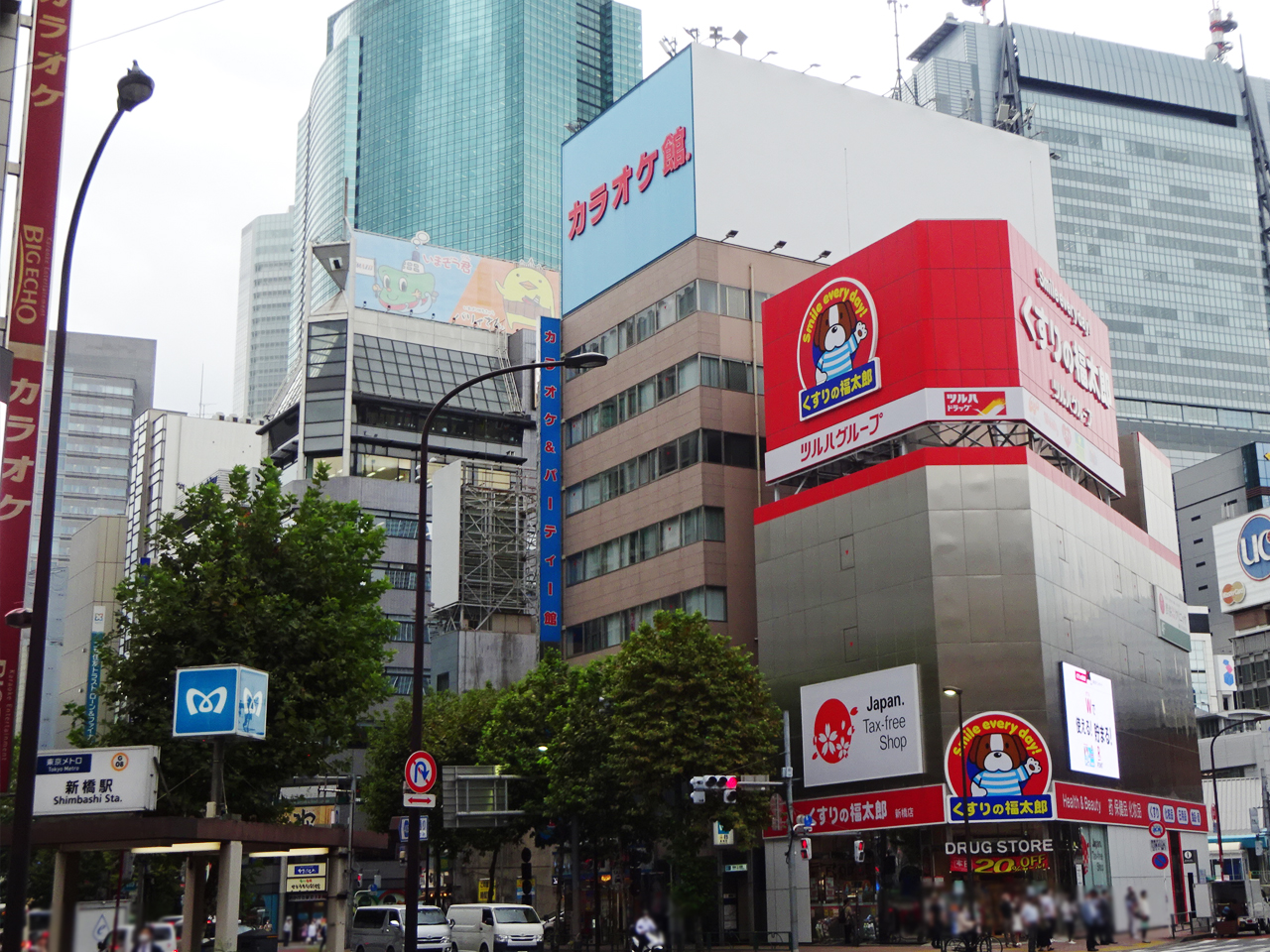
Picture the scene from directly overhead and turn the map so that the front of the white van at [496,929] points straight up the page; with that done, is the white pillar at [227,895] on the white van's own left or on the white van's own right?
on the white van's own right

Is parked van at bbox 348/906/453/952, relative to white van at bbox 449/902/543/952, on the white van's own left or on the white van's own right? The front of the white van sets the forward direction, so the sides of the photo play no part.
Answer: on the white van's own right

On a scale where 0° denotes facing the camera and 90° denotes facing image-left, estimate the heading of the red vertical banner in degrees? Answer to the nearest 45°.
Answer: approximately 0°

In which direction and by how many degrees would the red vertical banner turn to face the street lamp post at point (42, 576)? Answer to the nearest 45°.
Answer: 0° — it already faces it

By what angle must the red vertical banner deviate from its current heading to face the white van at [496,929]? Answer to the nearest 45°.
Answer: approximately 135° to its left

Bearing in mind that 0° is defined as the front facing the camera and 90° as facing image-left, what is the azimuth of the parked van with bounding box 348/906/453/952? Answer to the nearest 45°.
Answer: approximately 315°
